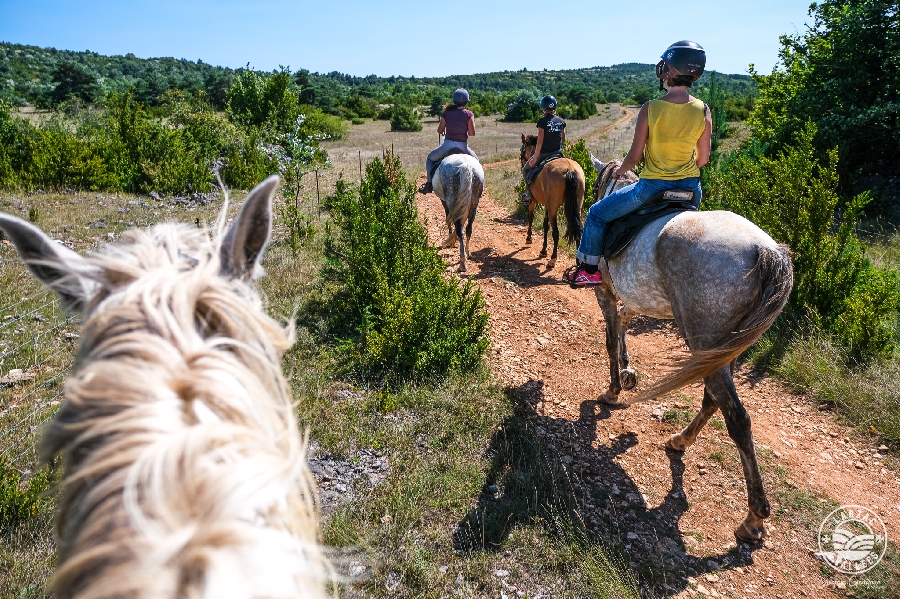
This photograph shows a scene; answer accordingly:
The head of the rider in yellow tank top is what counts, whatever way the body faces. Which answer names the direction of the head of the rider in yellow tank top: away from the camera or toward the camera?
away from the camera

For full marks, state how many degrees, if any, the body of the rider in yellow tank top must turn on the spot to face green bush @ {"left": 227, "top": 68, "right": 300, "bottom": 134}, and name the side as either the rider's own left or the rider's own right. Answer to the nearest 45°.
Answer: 0° — they already face it

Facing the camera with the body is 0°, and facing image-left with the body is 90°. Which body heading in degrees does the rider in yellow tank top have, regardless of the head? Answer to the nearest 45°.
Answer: approximately 135°

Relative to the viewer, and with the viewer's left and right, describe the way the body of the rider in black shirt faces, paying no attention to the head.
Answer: facing away from the viewer and to the left of the viewer

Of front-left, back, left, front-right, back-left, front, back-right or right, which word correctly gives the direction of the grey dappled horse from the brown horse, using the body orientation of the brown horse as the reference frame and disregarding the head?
back-left

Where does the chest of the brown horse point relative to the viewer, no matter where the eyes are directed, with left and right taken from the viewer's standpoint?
facing away from the viewer and to the left of the viewer

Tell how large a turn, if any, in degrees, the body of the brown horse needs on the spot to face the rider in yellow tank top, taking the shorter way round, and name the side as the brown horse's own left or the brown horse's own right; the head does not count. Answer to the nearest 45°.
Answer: approximately 135° to the brown horse's own left

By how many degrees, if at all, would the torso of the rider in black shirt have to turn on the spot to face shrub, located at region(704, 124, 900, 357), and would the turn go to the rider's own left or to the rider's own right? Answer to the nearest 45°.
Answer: approximately 180°

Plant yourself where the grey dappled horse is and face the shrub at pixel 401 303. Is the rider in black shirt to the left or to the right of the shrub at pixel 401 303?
right

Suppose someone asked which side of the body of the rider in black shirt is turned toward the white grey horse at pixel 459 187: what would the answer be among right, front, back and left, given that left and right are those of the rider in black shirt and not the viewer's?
left

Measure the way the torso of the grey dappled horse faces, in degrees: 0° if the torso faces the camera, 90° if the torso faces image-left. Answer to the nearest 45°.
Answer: approximately 135°

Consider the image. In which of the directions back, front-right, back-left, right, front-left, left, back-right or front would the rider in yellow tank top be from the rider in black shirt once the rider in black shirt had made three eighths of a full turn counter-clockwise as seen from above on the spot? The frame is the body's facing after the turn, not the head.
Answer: front
